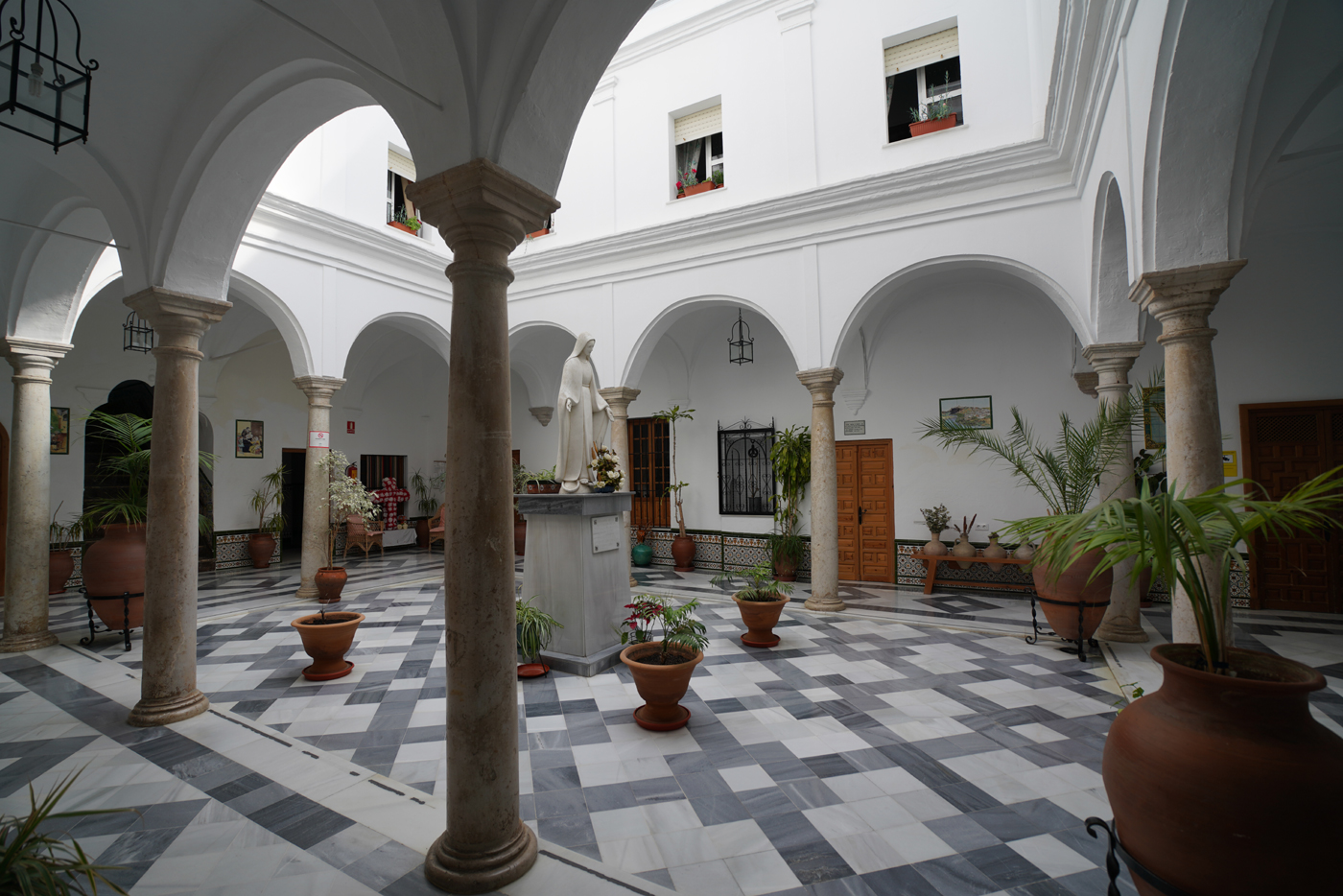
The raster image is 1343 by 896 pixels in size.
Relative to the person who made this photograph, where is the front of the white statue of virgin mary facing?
facing the viewer and to the right of the viewer

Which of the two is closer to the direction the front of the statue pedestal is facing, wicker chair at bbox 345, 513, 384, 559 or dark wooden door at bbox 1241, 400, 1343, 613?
the dark wooden door

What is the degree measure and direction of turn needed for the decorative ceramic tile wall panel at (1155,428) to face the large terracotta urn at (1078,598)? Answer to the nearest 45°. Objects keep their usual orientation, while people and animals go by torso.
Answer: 0° — it already faces it

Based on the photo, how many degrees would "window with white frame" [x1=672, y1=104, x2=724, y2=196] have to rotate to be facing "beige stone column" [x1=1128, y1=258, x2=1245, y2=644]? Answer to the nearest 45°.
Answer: approximately 90° to its left

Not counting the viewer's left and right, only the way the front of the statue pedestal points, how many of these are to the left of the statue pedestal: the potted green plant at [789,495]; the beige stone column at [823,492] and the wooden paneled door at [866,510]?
3

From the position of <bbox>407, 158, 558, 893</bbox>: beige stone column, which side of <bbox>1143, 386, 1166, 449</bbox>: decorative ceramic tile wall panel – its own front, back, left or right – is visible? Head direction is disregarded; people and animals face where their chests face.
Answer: front

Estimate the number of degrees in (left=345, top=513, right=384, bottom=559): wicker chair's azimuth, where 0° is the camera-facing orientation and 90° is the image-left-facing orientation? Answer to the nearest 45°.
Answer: approximately 315°

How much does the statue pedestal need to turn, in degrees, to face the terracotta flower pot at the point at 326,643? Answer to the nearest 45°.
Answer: approximately 135° to its right
